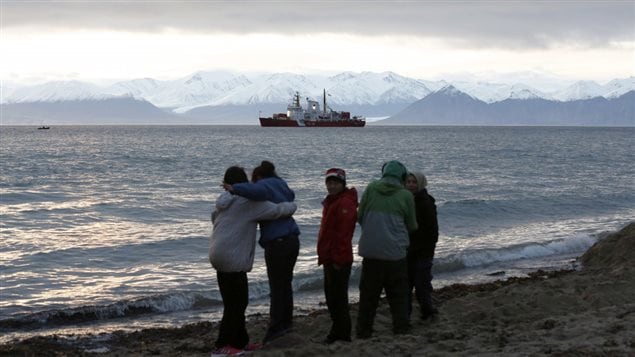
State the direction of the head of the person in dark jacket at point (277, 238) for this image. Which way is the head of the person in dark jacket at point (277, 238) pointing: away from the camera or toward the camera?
away from the camera

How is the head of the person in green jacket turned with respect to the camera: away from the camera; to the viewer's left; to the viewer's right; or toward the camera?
away from the camera

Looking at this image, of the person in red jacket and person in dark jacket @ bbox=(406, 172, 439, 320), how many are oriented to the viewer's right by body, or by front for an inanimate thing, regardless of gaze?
0

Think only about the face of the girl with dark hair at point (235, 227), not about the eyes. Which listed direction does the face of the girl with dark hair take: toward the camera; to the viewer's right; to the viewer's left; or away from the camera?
away from the camera
